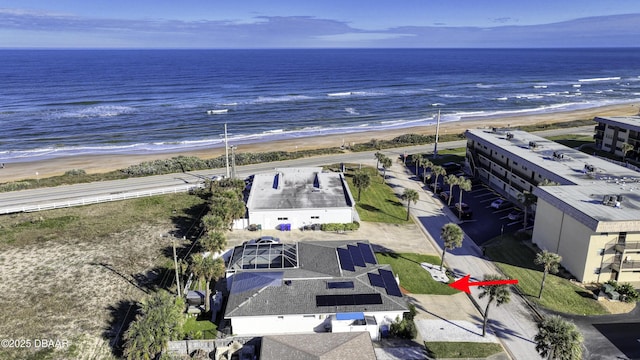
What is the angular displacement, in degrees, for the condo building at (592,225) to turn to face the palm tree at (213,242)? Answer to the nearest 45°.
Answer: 0° — it already faces it

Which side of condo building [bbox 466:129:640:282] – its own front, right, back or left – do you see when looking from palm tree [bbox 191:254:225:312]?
front

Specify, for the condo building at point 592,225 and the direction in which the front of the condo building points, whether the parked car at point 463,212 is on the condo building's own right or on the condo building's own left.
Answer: on the condo building's own right

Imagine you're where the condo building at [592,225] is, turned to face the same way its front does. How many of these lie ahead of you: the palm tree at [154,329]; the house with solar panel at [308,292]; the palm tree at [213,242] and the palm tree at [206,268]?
4

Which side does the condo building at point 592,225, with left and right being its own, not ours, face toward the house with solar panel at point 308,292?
front

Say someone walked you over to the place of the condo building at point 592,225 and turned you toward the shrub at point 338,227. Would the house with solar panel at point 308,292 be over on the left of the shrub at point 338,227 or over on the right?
left

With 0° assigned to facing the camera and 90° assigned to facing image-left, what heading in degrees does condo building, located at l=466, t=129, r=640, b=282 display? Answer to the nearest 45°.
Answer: approximately 45°

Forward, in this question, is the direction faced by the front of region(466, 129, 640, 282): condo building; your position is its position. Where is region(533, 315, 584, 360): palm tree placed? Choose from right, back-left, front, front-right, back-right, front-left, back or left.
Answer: front-left
